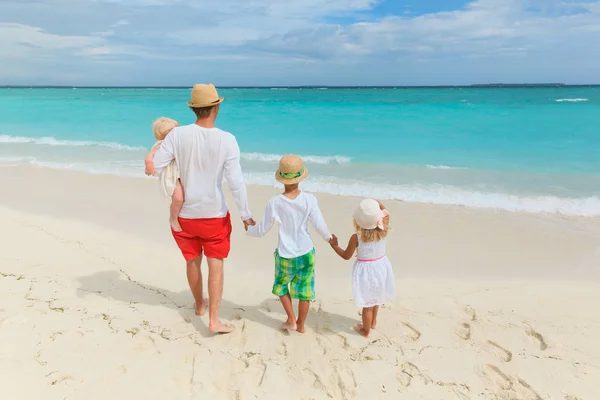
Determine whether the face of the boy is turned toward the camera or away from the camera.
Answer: away from the camera

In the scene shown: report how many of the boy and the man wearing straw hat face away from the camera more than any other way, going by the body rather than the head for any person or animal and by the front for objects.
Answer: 2

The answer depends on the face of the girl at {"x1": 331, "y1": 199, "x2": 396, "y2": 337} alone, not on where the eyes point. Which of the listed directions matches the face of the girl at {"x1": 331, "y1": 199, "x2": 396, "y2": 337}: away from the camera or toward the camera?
away from the camera

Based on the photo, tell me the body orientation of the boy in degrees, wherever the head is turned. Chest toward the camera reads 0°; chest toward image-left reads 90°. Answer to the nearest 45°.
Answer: approximately 180°

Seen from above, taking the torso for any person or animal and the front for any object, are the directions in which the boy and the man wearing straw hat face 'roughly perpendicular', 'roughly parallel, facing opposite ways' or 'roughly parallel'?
roughly parallel

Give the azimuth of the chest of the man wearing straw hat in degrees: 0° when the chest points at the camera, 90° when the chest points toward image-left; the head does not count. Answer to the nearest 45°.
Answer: approximately 180°

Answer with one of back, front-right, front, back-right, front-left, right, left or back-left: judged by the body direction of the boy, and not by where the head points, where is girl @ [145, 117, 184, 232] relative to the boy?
left

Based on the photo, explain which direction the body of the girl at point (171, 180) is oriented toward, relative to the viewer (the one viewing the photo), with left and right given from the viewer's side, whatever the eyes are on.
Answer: facing away from the viewer and to the right of the viewer

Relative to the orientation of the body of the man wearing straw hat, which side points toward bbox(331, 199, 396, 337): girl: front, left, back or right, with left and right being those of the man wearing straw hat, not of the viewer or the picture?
right
